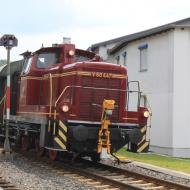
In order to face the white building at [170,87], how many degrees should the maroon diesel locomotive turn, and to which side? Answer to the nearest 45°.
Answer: approximately 90° to its left

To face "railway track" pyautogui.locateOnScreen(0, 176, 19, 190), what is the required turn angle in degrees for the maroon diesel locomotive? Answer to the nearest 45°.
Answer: approximately 90° to its right

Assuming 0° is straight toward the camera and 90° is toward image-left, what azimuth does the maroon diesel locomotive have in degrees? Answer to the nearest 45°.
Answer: approximately 315°
